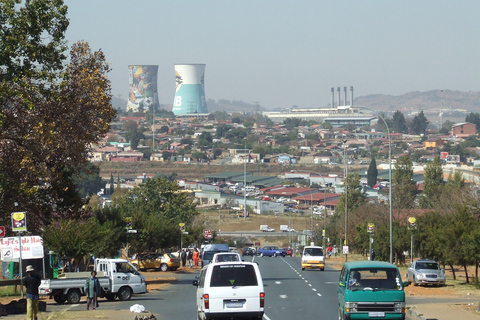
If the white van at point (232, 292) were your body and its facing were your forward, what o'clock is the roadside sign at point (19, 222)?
The roadside sign is roughly at 10 o'clock from the white van.

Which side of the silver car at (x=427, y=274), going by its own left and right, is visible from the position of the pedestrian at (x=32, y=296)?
right

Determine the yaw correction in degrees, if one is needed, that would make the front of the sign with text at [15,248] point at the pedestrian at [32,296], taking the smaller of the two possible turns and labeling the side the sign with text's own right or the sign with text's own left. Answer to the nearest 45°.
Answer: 0° — it already faces them

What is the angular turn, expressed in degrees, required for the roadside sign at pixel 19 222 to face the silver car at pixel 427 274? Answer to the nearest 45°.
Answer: approximately 90° to its left

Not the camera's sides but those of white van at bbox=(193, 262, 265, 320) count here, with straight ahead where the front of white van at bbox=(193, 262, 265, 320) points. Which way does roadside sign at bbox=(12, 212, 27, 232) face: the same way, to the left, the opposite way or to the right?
the opposite way

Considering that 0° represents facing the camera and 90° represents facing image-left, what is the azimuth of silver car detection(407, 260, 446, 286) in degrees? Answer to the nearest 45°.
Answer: approximately 315°

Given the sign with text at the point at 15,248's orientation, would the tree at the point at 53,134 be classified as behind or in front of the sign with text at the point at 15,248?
behind

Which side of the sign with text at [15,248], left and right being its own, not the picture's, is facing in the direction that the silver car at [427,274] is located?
left

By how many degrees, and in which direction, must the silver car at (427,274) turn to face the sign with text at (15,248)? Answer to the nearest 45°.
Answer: approximately 90° to its right

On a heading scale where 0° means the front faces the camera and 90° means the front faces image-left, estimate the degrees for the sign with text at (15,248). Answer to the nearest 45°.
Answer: approximately 0°

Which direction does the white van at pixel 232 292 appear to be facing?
away from the camera
